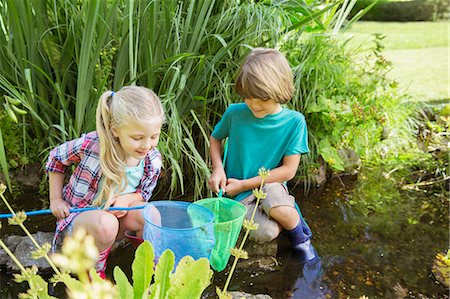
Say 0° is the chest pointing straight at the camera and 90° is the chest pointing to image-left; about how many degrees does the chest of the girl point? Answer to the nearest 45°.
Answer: approximately 315°

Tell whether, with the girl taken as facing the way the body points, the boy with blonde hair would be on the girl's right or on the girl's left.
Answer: on the girl's left

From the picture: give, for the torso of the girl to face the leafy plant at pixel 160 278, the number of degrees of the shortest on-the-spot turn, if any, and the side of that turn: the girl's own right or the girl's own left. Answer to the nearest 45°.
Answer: approximately 45° to the girl's own right

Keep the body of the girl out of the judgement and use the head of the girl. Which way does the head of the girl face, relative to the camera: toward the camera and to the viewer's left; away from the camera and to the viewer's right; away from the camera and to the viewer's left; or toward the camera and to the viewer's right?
toward the camera and to the viewer's right

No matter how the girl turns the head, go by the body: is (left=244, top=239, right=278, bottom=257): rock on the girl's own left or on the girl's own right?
on the girl's own left

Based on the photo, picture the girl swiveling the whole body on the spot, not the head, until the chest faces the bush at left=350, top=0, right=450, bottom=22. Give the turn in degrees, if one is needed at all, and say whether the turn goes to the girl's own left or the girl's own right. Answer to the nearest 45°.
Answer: approximately 90° to the girl's own left

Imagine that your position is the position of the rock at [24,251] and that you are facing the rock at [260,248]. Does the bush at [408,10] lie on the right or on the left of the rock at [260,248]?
left
